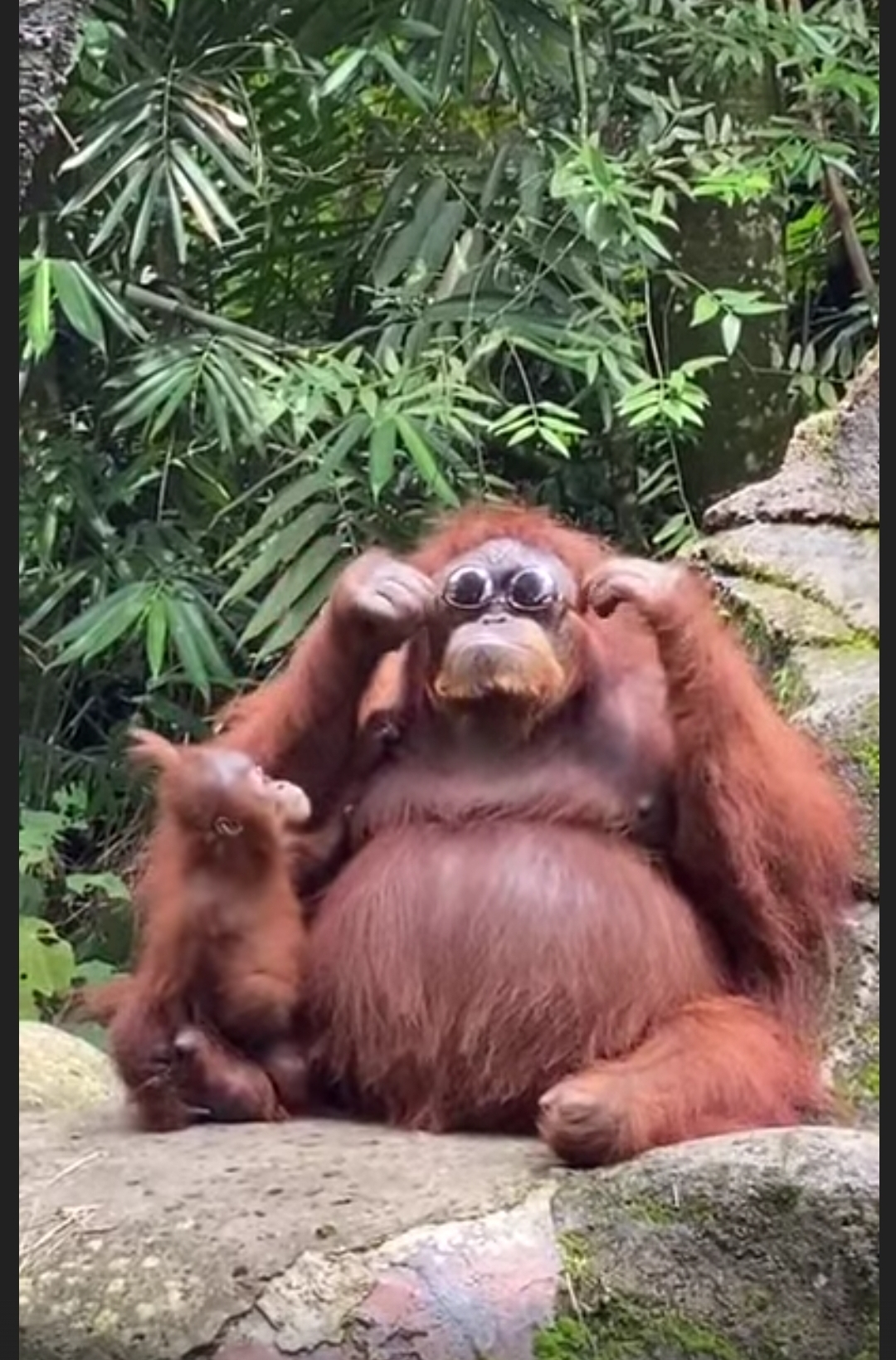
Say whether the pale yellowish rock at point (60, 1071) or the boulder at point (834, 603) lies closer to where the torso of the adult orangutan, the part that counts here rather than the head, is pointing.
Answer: the pale yellowish rock

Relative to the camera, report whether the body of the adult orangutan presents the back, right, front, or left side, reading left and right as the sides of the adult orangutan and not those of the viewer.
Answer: front

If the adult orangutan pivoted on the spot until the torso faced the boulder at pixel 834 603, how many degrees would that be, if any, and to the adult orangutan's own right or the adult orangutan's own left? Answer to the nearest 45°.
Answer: approximately 135° to the adult orangutan's own left
